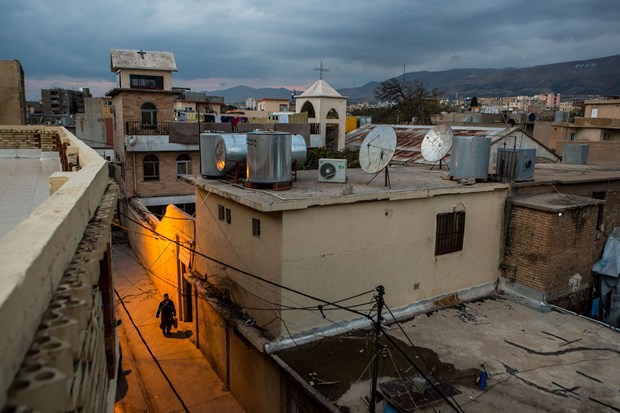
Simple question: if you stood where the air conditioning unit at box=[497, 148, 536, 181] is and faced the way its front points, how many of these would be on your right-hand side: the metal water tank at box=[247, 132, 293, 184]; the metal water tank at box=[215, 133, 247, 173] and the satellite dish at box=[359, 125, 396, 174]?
3

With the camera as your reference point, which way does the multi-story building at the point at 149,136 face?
facing the viewer

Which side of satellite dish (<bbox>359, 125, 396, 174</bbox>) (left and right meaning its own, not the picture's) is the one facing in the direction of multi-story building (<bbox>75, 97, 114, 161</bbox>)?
right

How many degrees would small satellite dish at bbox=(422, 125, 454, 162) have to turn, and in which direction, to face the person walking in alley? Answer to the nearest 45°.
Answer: approximately 45° to its right

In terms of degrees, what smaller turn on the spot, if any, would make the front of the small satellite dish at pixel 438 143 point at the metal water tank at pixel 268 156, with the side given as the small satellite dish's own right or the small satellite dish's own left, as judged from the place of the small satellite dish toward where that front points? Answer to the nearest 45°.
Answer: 0° — it already faces it

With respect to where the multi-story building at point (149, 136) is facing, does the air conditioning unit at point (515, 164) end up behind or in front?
in front

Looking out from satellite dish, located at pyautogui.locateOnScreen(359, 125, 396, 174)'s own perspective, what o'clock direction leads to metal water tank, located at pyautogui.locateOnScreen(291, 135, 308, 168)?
The metal water tank is roughly at 2 o'clock from the satellite dish.

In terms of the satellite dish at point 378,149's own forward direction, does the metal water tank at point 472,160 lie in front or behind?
behind

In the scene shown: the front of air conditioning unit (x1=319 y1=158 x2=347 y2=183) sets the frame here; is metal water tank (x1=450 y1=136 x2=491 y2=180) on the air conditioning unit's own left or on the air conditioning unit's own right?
on the air conditioning unit's own left

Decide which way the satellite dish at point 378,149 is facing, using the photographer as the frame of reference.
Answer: facing the viewer and to the left of the viewer

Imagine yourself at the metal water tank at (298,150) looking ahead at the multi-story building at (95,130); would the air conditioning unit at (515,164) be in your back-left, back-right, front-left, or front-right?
back-right

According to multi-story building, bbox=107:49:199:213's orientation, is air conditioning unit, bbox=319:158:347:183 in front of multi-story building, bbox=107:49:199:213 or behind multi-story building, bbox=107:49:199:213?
in front
